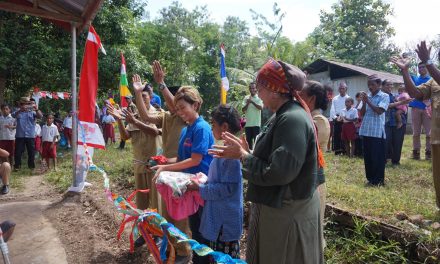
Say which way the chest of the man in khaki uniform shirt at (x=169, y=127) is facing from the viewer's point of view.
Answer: to the viewer's left

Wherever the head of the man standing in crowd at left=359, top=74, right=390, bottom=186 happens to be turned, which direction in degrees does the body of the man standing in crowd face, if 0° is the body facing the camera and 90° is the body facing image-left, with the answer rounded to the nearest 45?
approximately 45°

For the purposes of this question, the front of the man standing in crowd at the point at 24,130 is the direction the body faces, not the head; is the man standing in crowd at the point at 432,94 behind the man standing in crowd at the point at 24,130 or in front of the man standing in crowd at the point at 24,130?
in front

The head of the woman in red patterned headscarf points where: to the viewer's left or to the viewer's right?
to the viewer's left

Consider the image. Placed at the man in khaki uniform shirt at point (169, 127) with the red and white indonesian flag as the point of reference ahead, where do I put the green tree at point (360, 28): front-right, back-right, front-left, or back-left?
front-right

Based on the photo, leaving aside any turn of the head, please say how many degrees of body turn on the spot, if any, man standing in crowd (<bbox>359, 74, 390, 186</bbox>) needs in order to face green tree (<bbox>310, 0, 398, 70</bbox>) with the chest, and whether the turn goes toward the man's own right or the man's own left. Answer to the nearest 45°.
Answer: approximately 135° to the man's own right

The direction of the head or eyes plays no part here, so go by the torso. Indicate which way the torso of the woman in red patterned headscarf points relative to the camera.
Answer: to the viewer's left

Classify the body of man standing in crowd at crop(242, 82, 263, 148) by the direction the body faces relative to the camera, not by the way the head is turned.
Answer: toward the camera

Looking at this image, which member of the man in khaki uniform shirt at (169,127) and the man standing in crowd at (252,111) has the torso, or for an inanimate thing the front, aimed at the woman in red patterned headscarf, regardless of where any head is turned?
the man standing in crowd

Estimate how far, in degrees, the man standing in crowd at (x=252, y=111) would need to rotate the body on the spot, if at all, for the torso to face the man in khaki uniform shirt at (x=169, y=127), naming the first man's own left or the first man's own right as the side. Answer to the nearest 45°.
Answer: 0° — they already face them

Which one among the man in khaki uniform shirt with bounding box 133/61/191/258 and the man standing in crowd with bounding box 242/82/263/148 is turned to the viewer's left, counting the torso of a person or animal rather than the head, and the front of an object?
the man in khaki uniform shirt

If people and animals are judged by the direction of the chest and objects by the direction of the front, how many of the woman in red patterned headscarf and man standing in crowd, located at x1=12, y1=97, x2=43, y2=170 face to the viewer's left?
1
